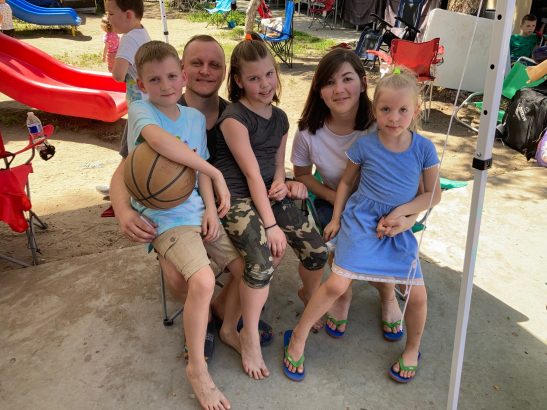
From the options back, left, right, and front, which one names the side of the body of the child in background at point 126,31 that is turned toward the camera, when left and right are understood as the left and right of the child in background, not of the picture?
left

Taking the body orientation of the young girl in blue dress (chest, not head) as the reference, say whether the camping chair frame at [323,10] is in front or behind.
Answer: behind

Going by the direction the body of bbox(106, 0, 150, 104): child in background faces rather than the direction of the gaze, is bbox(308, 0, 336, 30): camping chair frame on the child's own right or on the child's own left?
on the child's own right
